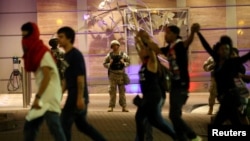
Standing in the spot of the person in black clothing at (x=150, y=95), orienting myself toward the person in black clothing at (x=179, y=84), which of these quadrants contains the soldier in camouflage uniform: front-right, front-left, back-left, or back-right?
back-left

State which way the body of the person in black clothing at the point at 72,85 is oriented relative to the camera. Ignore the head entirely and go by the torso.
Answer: to the viewer's left

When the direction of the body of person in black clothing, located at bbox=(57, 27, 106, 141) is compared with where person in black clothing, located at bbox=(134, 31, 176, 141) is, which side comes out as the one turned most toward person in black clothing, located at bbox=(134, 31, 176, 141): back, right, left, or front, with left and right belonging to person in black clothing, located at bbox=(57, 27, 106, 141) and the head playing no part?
back

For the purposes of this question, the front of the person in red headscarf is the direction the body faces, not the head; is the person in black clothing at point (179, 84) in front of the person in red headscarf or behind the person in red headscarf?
behind

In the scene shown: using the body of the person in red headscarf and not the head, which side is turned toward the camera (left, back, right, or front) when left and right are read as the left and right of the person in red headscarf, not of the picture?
left

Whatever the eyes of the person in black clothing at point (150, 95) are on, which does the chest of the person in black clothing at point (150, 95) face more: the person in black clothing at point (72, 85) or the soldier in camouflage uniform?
the person in black clothing

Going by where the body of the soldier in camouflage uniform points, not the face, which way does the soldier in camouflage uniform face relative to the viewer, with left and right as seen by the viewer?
facing the viewer

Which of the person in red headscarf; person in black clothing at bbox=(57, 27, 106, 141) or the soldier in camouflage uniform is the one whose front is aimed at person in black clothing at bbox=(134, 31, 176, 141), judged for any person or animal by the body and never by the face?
the soldier in camouflage uniform

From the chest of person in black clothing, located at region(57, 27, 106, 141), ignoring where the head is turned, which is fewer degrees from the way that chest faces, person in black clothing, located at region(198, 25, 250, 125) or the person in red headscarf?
the person in red headscarf
